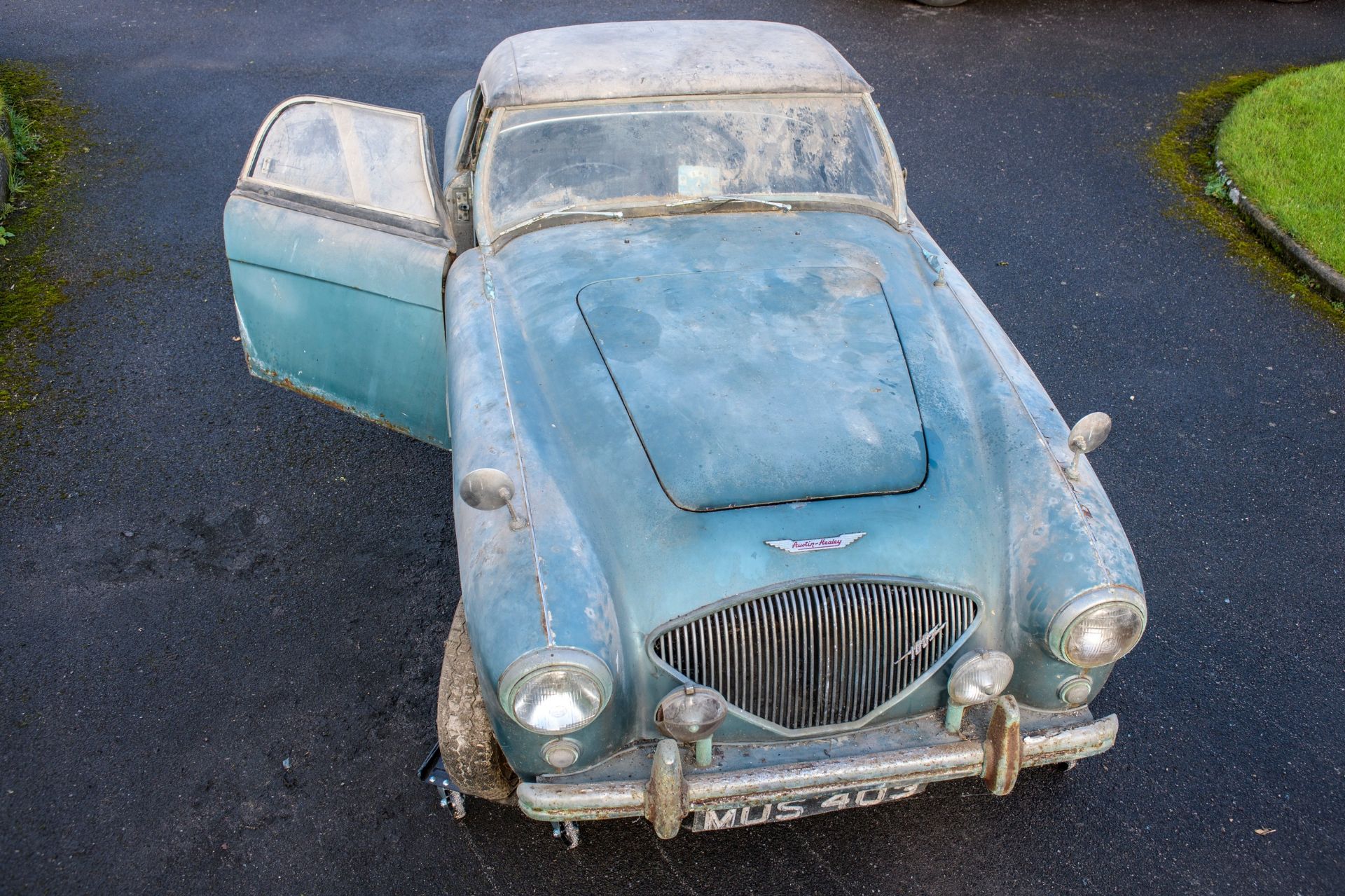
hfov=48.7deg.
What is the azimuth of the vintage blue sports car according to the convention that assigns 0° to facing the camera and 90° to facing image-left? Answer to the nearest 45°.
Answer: approximately 0°
